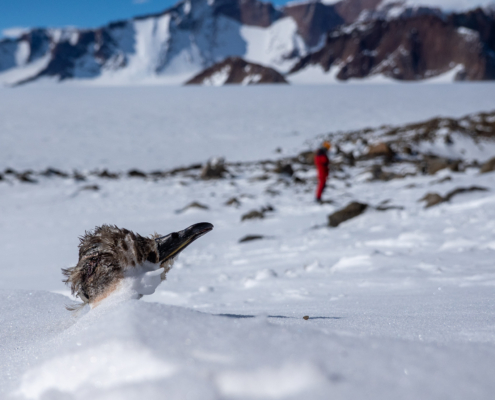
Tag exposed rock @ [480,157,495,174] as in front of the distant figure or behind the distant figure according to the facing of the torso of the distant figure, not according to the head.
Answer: in front

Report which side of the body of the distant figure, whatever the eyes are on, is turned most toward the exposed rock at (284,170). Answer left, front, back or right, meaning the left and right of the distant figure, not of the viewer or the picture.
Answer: left

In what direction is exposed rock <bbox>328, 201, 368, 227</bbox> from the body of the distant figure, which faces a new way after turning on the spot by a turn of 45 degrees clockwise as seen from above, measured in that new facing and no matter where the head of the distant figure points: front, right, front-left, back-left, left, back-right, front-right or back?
front-right
